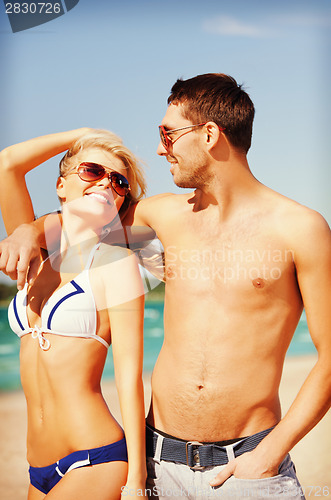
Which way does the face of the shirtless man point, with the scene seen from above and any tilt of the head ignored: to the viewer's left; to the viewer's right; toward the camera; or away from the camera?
to the viewer's left

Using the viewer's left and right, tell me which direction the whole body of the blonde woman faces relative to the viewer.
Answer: facing the viewer and to the left of the viewer

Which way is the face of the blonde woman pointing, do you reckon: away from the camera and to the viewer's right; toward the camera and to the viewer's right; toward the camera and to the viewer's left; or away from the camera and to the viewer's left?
toward the camera and to the viewer's right
